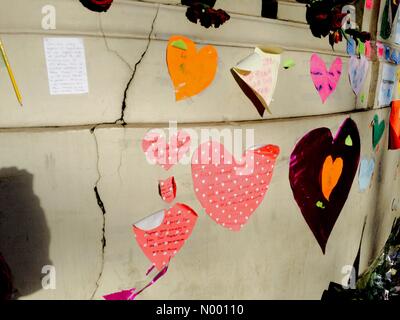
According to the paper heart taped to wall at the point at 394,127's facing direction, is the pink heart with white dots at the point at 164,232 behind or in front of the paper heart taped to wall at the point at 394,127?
in front
